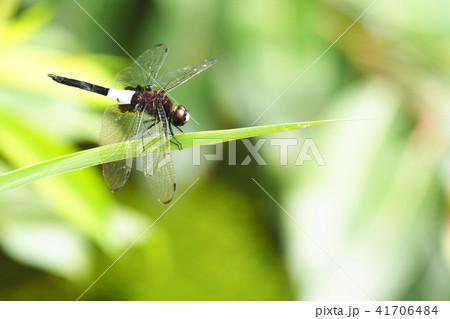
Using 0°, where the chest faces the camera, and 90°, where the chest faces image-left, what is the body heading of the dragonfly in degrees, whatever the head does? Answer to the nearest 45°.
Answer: approximately 270°
